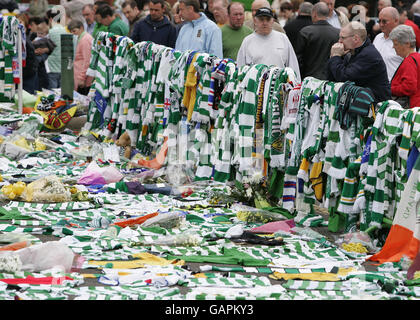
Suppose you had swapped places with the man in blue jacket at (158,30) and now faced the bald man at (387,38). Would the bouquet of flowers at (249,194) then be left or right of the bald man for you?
right

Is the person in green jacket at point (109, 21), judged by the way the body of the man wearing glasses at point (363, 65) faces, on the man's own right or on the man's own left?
on the man's own right

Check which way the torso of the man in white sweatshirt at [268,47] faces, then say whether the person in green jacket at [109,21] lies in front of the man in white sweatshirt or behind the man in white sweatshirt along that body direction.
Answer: behind

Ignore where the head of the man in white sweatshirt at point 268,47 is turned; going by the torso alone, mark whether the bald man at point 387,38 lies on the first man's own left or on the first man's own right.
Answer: on the first man's own left

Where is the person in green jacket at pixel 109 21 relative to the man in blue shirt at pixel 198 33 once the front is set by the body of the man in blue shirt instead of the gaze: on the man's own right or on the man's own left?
on the man's own right

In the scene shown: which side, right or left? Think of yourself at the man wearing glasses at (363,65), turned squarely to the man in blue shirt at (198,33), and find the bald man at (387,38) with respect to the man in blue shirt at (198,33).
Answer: right

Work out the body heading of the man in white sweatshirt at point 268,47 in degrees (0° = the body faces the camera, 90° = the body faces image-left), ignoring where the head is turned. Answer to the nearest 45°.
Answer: approximately 0°

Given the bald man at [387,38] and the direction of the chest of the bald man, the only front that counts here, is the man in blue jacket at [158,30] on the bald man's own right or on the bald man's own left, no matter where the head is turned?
on the bald man's own right

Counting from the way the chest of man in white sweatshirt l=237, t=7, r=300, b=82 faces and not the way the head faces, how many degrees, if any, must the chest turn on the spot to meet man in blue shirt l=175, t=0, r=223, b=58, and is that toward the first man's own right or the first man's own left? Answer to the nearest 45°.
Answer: approximately 135° to the first man's own right

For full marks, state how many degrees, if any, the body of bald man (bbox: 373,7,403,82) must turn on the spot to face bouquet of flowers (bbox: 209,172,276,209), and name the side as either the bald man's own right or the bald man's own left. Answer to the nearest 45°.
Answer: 0° — they already face it
